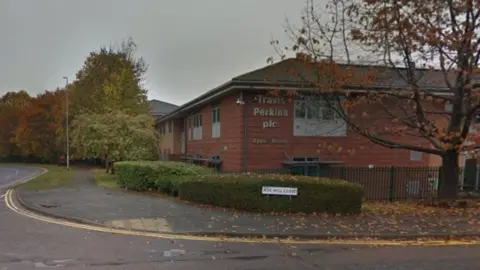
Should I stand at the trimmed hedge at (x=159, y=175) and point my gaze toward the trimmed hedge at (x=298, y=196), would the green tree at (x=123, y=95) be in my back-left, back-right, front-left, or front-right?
back-left

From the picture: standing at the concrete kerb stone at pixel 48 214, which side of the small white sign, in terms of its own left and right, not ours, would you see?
right

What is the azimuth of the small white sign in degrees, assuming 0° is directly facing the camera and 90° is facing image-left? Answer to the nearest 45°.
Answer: approximately 0°

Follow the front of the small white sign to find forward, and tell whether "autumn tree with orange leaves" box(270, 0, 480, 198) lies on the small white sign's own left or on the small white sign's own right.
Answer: on the small white sign's own left

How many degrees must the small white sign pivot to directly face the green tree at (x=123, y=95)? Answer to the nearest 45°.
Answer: approximately 135° to its right

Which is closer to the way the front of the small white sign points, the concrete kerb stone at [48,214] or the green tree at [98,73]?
the concrete kerb stone

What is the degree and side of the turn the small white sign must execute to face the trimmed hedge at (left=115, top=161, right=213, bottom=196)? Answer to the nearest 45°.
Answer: approximately 135° to its right

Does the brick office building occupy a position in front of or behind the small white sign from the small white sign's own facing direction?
behind

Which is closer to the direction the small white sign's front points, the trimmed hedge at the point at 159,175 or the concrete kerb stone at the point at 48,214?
the concrete kerb stone

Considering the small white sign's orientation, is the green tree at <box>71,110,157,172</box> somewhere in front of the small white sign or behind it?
behind

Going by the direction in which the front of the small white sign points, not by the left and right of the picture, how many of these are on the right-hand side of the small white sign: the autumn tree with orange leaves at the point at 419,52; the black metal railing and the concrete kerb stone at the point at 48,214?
1

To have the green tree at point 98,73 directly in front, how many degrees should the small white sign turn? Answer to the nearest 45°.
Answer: approximately 135° to its right
